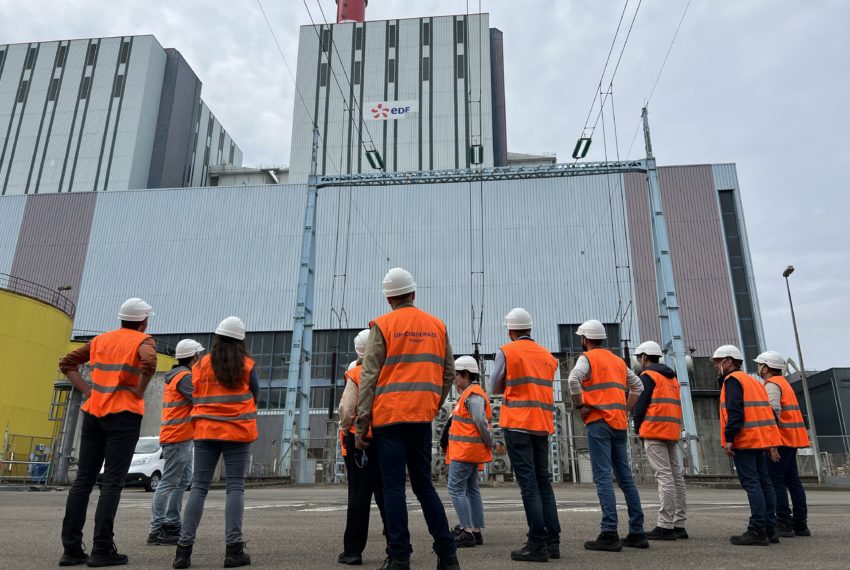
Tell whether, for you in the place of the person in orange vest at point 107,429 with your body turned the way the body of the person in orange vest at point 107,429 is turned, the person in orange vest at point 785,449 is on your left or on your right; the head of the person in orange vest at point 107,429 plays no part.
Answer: on your right

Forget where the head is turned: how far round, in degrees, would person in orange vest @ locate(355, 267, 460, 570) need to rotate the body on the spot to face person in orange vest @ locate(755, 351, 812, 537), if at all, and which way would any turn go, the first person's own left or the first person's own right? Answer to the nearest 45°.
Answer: approximately 45° to the first person's own right

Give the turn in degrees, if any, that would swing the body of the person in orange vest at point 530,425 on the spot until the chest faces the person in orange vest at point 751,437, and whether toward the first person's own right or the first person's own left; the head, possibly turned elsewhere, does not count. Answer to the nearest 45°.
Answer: approximately 90° to the first person's own right

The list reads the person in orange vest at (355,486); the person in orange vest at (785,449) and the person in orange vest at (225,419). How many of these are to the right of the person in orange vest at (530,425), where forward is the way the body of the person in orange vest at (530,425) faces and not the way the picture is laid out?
1

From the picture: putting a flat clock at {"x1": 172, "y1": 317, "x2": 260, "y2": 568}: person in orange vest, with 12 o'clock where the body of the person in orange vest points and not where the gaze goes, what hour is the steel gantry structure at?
The steel gantry structure is roughly at 1 o'clock from the person in orange vest.

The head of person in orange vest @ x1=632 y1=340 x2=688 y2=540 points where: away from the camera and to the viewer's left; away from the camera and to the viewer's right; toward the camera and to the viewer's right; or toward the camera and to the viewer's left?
away from the camera and to the viewer's left

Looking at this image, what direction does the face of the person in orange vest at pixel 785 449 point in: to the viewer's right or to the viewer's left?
to the viewer's left

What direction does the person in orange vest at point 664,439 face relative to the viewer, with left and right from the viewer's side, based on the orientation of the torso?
facing away from the viewer and to the left of the viewer

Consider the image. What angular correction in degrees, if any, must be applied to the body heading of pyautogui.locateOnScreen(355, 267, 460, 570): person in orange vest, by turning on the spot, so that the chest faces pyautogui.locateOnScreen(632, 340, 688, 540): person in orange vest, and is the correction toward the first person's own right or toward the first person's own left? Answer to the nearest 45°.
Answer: approximately 45° to the first person's own right

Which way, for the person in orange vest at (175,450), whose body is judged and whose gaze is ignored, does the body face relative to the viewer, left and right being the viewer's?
facing away from the viewer and to the right of the viewer

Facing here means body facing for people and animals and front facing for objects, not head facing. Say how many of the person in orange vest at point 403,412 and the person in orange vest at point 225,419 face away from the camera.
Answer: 2

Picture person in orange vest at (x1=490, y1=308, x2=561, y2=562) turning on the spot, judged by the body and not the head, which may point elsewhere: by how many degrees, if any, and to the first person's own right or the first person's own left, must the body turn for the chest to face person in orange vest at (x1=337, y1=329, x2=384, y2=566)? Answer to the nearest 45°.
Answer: approximately 90° to the first person's own left

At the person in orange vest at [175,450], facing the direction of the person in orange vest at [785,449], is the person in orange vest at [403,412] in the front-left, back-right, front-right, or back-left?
front-right

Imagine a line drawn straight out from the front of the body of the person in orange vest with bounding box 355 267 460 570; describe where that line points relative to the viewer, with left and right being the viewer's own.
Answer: facing away from the viewer

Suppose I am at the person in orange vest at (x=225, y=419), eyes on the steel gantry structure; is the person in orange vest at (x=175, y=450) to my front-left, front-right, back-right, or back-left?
front-left

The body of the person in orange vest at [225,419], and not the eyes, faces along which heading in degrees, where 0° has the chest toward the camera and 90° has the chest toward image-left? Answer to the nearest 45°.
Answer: approximately 180°
